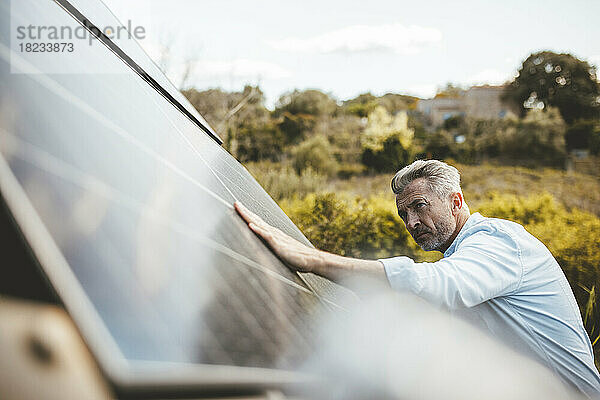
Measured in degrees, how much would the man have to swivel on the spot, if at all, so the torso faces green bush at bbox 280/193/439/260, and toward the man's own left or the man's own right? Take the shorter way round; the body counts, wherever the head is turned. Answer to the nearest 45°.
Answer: approximately 90° to the man's own right

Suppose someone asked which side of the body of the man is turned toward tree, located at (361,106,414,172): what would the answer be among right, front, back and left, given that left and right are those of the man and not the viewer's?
right

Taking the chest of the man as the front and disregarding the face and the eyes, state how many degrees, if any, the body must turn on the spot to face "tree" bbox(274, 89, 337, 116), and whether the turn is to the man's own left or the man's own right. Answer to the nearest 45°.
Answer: approximately 90° to the man's own right

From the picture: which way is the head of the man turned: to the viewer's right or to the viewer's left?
to the viewer's left

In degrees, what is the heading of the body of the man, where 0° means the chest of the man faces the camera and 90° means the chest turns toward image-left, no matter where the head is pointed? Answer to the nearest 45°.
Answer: approximately 90°

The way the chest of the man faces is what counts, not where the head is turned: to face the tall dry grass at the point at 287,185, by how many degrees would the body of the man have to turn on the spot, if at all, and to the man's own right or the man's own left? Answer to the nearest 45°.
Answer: approximately 90° to the man's own right

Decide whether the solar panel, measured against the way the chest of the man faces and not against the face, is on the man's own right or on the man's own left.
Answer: on the man's own left
